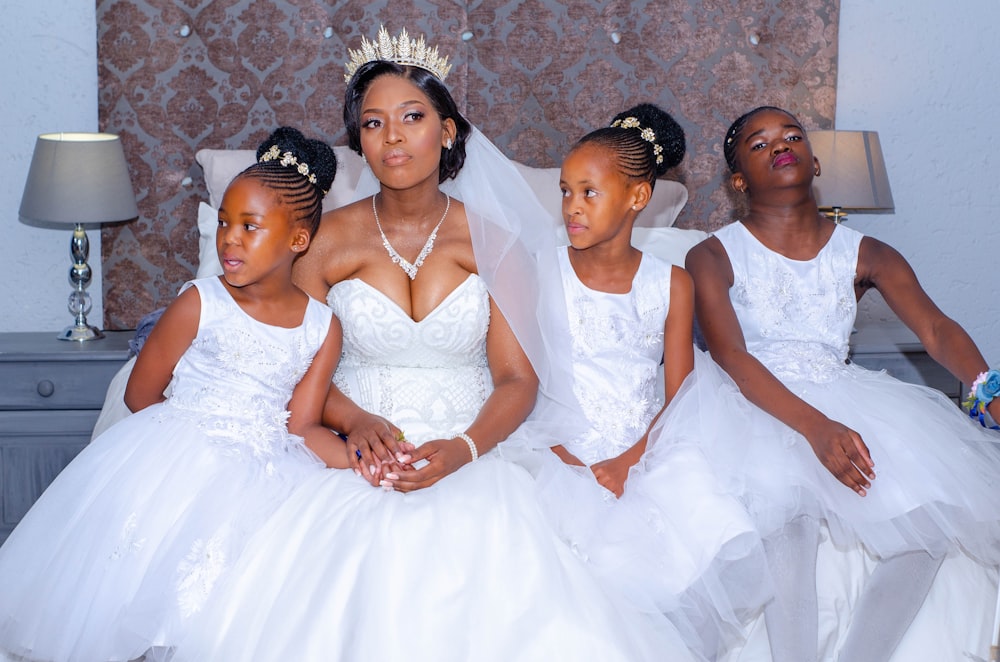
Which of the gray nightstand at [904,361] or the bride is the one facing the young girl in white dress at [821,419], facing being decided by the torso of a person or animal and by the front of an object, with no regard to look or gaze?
the gray nightstand

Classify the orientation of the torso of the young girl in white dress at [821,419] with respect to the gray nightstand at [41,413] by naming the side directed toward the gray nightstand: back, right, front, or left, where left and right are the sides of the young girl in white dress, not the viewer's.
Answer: right

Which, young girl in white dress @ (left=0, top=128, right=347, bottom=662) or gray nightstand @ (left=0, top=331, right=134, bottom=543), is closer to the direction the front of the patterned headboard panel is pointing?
the young girl in white dress

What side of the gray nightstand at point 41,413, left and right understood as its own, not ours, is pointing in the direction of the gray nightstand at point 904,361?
left

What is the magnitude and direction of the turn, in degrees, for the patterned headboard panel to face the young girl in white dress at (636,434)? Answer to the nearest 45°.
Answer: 0° — it already faces them

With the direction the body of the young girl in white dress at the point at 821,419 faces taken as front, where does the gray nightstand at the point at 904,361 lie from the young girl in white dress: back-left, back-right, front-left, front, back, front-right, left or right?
back

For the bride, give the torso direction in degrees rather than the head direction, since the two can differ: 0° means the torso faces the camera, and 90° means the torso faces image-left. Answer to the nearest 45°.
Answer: approximately 0°

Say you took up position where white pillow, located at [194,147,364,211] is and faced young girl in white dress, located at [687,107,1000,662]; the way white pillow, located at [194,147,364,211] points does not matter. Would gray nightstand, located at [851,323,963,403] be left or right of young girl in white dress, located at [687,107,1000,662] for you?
left
